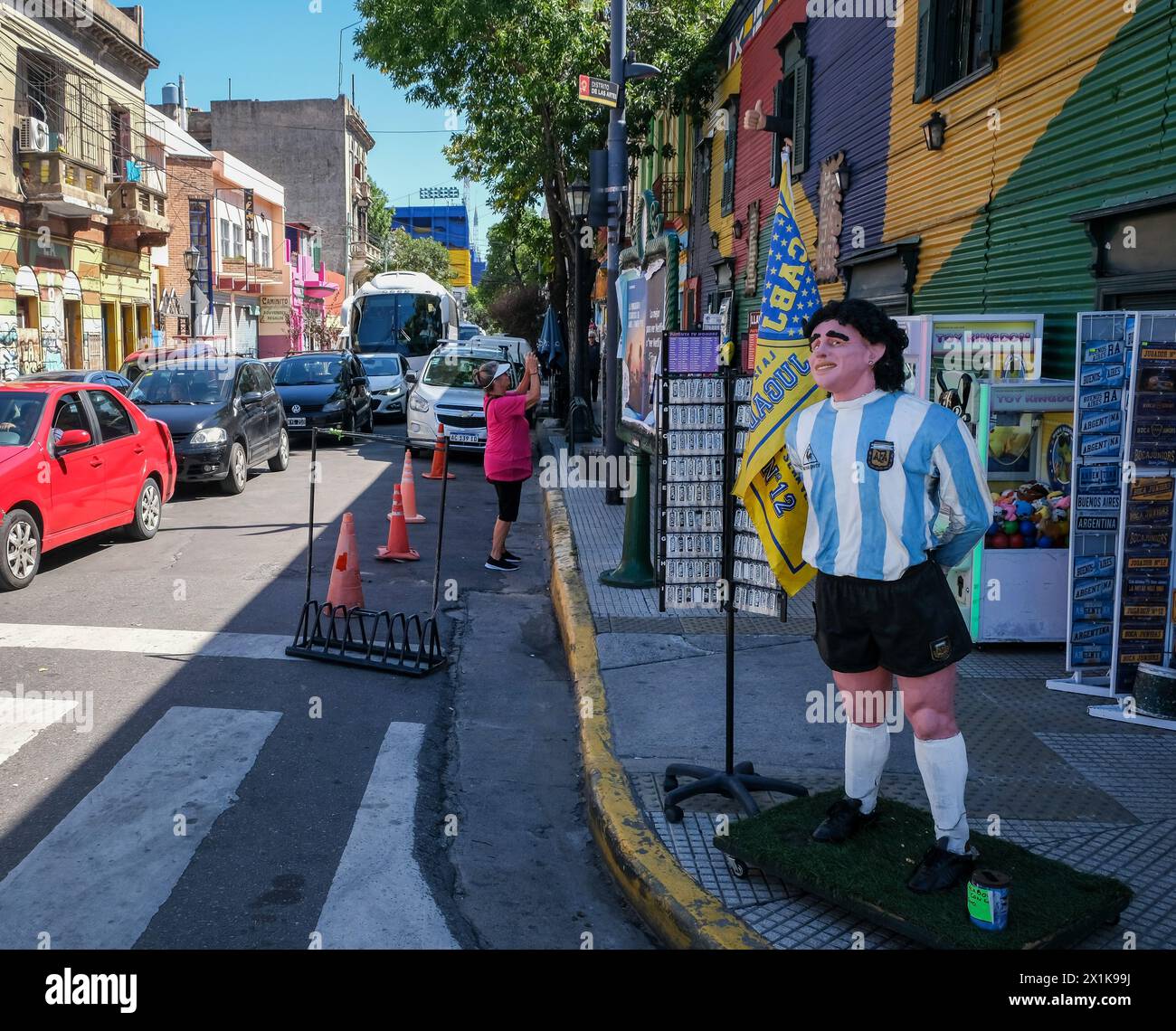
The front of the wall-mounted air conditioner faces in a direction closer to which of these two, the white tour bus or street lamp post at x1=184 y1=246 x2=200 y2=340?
the white tour bus

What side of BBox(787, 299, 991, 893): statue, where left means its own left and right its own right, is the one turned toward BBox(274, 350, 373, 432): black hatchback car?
right

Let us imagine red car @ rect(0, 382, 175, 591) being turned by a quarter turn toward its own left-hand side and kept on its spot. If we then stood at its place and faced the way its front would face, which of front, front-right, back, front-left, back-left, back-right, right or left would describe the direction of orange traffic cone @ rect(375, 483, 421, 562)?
front-left

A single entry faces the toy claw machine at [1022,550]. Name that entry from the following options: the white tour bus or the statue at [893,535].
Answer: the white tour bus

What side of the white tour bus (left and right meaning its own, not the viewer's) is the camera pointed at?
front

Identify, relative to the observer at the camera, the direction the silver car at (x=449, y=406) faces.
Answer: facing the viewer

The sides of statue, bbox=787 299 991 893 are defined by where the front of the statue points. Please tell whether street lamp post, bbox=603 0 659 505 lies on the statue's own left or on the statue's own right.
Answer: on the statue's own right

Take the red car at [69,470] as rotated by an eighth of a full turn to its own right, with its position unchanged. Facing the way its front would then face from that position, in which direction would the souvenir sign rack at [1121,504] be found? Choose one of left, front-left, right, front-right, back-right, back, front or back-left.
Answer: back-left

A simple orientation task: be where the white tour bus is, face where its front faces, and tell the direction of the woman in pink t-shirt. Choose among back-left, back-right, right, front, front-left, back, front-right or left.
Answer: front

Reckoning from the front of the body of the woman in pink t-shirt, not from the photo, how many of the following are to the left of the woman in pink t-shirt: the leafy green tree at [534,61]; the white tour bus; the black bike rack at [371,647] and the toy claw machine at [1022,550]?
2

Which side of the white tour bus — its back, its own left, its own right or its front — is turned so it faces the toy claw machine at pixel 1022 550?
front

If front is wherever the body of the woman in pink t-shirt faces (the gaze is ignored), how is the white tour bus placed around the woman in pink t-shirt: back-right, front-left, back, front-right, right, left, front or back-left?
left

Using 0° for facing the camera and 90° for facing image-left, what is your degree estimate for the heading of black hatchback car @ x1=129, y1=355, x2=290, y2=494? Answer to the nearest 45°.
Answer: approximately 45°
